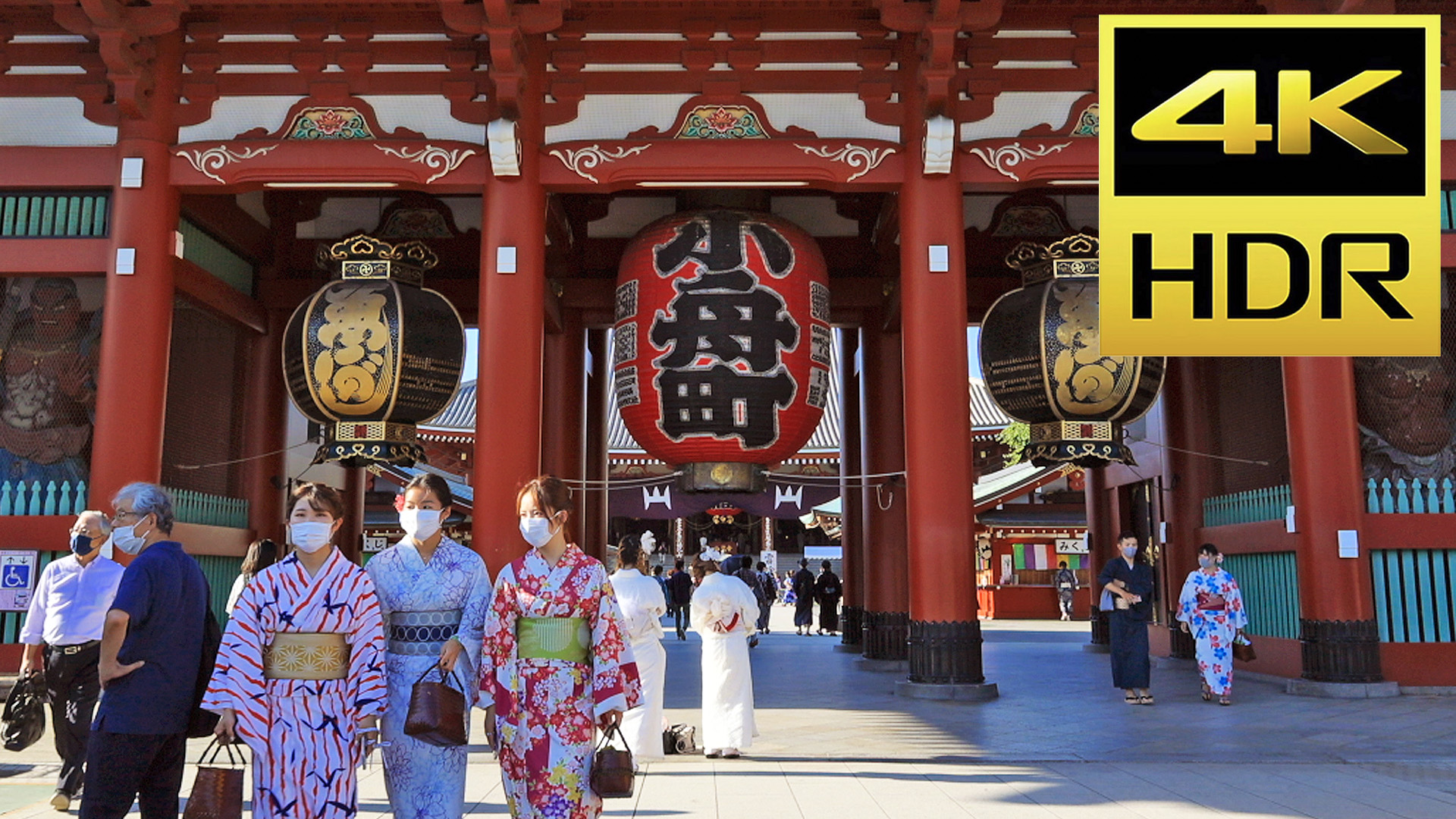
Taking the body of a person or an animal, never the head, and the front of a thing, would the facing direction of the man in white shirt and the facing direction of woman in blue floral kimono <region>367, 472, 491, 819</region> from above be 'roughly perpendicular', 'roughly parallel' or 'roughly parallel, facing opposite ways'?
roughly parallel

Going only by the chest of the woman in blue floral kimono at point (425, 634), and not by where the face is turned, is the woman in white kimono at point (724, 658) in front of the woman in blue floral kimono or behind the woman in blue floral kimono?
behind

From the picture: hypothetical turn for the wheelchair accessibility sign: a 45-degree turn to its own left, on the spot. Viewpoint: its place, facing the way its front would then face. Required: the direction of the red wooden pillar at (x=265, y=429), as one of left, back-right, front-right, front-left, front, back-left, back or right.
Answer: left

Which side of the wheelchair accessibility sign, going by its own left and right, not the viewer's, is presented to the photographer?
front

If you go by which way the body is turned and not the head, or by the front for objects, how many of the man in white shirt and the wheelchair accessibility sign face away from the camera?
0

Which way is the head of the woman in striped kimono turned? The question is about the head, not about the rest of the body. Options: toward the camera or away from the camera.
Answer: toward the camera

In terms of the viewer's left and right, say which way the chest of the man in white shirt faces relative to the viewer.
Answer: facing the viewer

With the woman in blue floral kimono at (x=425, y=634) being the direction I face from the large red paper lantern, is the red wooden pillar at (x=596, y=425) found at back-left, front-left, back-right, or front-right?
back-right

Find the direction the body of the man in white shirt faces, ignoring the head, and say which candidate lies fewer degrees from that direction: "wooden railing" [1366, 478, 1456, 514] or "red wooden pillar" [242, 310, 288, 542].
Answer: the wooden railing

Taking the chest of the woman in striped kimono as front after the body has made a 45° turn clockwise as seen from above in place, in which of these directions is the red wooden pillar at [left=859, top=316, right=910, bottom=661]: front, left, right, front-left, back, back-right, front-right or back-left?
back
